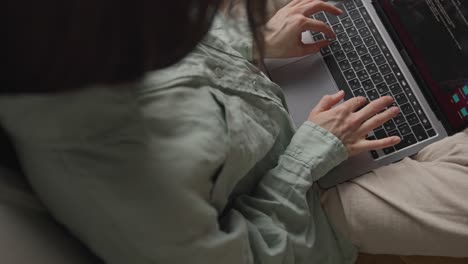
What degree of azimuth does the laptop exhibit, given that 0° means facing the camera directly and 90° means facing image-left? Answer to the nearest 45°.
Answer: approximately 45°

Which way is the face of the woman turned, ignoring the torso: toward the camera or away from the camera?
away from the camera

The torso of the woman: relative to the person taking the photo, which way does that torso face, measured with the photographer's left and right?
facing away from the viewer and to the right of the viewer
